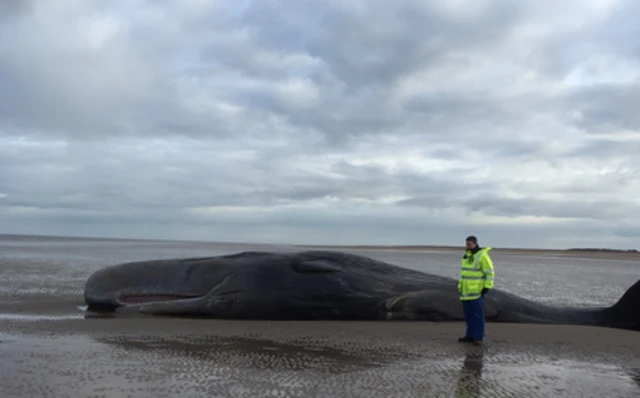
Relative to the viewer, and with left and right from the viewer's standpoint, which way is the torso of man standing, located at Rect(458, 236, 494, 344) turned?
facing the viewer and to the left of the viewer
